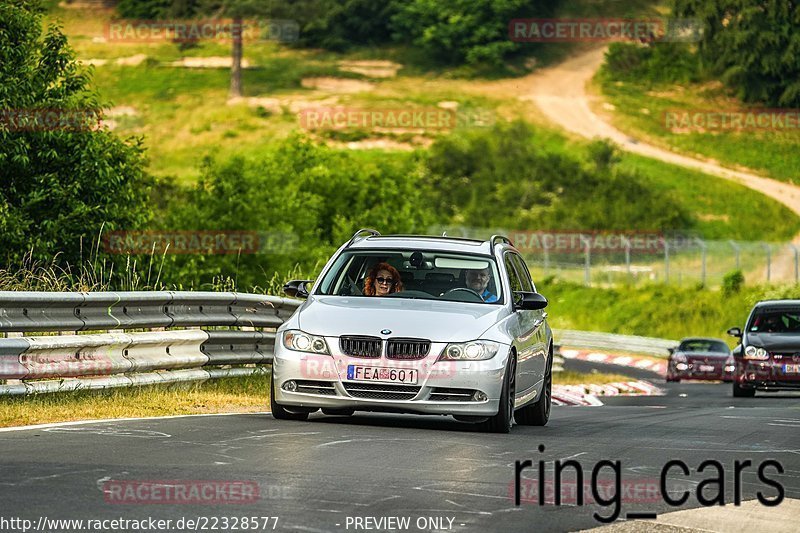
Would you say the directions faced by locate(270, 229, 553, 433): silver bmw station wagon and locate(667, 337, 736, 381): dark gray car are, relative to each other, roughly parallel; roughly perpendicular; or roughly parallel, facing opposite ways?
roughly parallel

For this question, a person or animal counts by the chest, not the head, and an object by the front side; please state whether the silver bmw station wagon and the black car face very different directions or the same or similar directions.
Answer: same or similar directions

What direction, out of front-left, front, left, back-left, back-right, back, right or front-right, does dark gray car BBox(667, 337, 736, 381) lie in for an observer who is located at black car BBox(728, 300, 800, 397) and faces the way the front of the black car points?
back

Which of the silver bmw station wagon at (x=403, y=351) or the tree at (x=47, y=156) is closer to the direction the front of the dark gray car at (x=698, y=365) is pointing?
the silver bmw station wagon

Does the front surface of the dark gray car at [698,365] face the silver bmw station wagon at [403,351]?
yes

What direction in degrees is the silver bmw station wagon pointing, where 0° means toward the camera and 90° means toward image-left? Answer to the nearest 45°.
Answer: approximately 0°

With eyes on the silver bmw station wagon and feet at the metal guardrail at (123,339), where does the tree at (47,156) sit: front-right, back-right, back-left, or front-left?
back-left

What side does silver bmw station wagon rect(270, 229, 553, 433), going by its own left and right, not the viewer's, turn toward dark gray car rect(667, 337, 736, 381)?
back

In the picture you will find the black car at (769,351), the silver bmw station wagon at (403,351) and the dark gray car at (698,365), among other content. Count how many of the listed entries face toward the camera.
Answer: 3

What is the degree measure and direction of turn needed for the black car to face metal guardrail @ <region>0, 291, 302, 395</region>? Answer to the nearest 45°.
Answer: approximately 45° to its right

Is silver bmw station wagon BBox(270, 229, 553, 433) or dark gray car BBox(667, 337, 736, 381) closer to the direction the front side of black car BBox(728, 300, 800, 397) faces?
the silver bmw station wagon

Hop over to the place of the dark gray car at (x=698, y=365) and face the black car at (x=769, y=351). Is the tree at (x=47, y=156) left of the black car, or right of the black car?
right

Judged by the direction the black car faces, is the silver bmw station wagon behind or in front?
in front

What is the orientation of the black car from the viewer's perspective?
toward the camera
